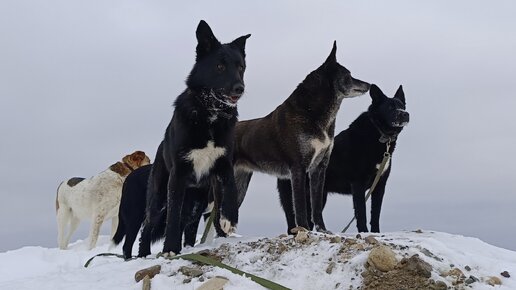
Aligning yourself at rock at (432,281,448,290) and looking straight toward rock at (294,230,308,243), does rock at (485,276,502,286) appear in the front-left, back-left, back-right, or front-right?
back-right

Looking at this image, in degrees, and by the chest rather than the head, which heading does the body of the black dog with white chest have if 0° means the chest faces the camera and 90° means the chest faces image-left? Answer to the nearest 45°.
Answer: approximately 315°

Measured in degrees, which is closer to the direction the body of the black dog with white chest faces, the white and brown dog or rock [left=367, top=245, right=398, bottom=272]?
the rock
